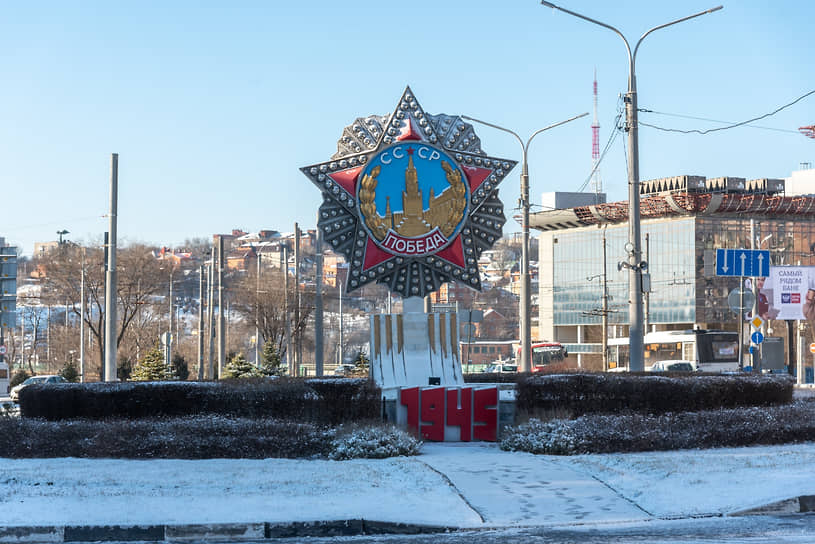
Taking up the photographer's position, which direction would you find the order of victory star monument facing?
facing the viewer

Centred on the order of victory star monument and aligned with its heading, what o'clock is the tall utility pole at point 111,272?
The tall utility pole is roughly at 4 o'clock from the order of victory star monument.

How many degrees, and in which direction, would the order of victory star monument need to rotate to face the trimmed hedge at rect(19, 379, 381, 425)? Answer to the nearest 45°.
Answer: approximately 45° to its right

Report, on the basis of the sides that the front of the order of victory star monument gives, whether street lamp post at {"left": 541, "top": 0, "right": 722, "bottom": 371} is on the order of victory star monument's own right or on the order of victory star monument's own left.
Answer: on the order of victory star monument's own left

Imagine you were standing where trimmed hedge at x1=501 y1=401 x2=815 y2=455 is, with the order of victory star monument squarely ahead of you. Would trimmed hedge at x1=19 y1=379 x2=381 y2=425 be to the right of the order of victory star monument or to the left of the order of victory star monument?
left

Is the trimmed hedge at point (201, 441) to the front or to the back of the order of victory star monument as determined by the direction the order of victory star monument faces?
to the front

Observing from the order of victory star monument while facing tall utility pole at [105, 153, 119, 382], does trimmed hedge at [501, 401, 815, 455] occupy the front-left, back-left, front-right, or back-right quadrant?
back-left

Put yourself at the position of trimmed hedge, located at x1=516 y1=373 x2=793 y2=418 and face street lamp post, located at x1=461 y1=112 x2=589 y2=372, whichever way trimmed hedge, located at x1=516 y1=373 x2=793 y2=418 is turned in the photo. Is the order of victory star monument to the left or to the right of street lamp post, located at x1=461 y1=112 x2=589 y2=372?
left

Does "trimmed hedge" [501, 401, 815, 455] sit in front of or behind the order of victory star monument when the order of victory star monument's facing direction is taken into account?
in front

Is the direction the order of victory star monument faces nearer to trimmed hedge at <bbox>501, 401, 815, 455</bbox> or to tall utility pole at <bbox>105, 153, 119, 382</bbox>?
the trimmed hedge

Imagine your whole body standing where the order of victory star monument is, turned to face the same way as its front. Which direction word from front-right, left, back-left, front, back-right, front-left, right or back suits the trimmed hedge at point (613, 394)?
front-left

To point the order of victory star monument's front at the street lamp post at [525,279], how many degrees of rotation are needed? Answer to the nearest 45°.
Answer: approximately 180°

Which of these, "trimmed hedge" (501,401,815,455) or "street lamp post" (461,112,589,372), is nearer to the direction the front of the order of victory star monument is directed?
the trimmed hedge
